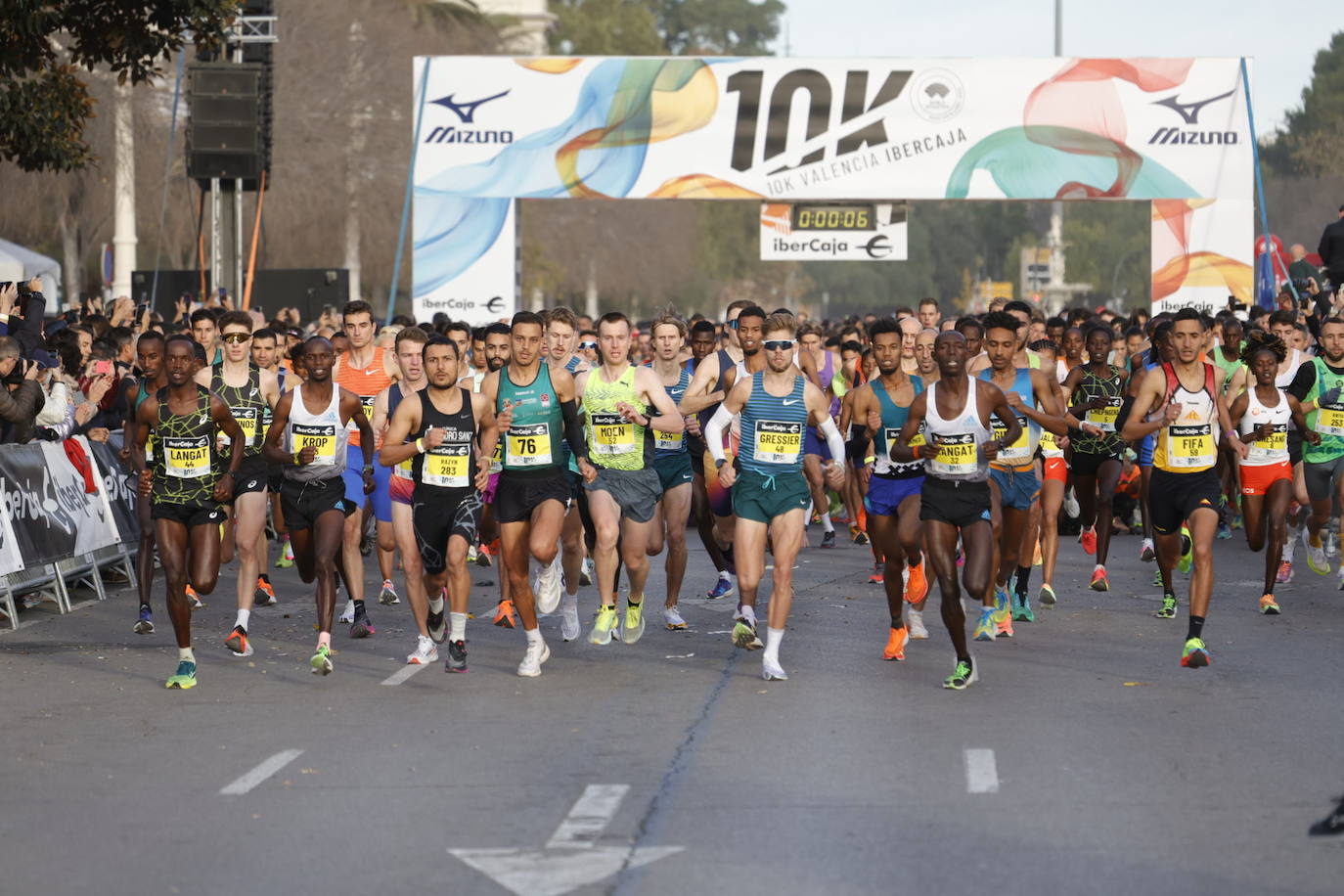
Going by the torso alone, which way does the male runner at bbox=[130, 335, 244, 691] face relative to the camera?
toward the camera

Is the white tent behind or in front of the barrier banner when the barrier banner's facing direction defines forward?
behind

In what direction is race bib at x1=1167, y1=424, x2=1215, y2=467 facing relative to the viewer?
toward the camera

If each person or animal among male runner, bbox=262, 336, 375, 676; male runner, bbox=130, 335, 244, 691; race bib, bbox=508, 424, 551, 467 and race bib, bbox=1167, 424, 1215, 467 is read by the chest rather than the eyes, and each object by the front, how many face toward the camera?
4

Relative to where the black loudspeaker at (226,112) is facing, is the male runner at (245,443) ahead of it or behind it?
ahead

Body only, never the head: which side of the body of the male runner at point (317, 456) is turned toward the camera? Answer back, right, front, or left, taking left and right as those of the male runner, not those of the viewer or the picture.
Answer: front

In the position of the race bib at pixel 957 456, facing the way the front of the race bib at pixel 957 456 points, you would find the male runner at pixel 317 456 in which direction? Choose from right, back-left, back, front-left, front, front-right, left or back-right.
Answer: right

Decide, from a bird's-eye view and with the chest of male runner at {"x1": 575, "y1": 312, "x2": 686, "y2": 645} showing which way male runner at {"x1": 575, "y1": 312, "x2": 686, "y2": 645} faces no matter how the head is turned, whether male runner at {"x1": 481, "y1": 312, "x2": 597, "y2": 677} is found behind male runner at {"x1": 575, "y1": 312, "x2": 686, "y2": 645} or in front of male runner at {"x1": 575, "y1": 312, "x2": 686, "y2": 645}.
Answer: in front

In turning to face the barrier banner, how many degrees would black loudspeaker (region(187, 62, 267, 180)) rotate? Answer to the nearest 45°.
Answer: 0° — it already faces it

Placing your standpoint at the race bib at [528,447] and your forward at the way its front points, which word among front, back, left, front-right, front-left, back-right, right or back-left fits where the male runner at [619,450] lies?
back-left

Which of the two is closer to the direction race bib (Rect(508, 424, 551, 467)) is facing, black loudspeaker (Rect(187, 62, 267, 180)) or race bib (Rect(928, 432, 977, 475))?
the race bib

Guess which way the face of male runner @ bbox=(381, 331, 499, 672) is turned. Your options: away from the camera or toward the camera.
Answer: toward the camera

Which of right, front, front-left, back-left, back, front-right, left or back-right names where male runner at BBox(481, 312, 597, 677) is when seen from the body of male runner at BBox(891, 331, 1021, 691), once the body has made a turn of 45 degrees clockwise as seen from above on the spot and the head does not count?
front-right

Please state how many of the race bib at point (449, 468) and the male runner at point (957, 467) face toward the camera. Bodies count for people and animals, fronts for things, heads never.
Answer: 2

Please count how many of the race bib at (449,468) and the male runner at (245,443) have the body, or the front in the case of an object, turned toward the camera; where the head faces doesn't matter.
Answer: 2

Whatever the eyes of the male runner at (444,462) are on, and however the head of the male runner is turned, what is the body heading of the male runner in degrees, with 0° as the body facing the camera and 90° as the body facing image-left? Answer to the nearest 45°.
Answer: approximately 0°
